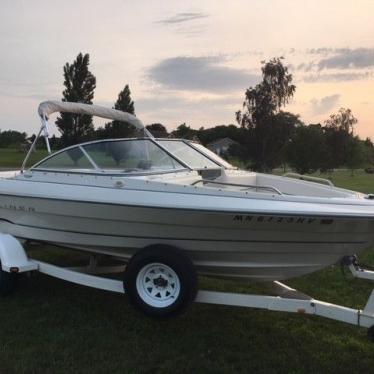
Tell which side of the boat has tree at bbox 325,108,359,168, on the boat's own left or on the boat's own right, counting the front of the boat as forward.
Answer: on the boat's own left

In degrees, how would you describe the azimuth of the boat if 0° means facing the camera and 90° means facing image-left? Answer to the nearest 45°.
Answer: approximately 315°

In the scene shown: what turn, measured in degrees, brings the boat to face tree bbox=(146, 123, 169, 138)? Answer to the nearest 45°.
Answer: approximately 135° to its left

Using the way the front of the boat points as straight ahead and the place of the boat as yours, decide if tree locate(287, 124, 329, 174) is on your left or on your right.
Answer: on your left

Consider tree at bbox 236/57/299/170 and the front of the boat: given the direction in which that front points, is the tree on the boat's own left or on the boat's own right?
on the boat's own left
